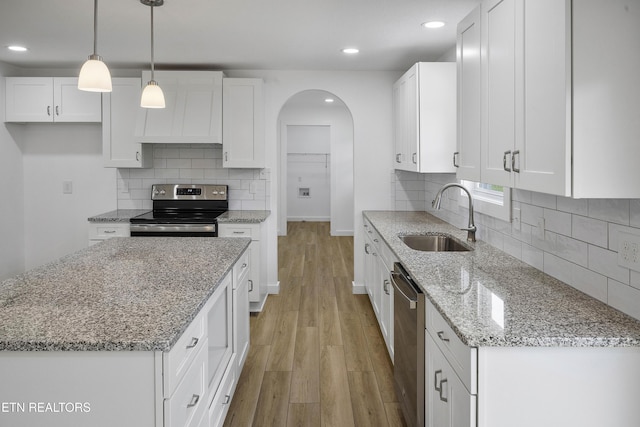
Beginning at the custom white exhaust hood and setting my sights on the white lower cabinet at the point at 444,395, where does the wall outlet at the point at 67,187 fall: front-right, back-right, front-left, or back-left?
back-right

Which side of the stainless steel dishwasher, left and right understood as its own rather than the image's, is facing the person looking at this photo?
left

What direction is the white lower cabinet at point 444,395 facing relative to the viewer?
to the viewer's left

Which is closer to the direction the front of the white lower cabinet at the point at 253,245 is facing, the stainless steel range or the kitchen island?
the kitchen island

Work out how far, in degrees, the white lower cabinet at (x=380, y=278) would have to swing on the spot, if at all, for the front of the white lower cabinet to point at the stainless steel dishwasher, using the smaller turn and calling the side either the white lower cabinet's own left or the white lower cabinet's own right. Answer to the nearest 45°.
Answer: approximately 90° to the white lower cabinet's own left

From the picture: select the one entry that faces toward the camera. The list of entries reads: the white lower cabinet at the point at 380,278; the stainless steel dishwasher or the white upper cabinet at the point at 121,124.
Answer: the white upper cabinet

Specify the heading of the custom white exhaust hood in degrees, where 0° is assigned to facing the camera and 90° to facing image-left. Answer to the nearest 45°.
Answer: approximately 0°

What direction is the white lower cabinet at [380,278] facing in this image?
to the viewer's left
